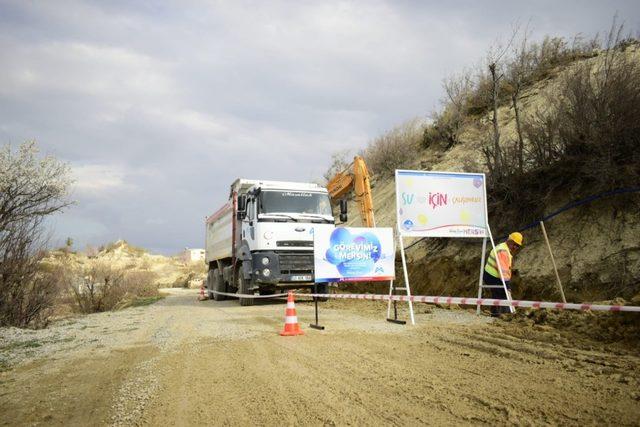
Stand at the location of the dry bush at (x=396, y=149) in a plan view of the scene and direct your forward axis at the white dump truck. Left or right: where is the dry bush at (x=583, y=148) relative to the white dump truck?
left

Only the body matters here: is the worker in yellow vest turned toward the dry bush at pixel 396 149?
no
